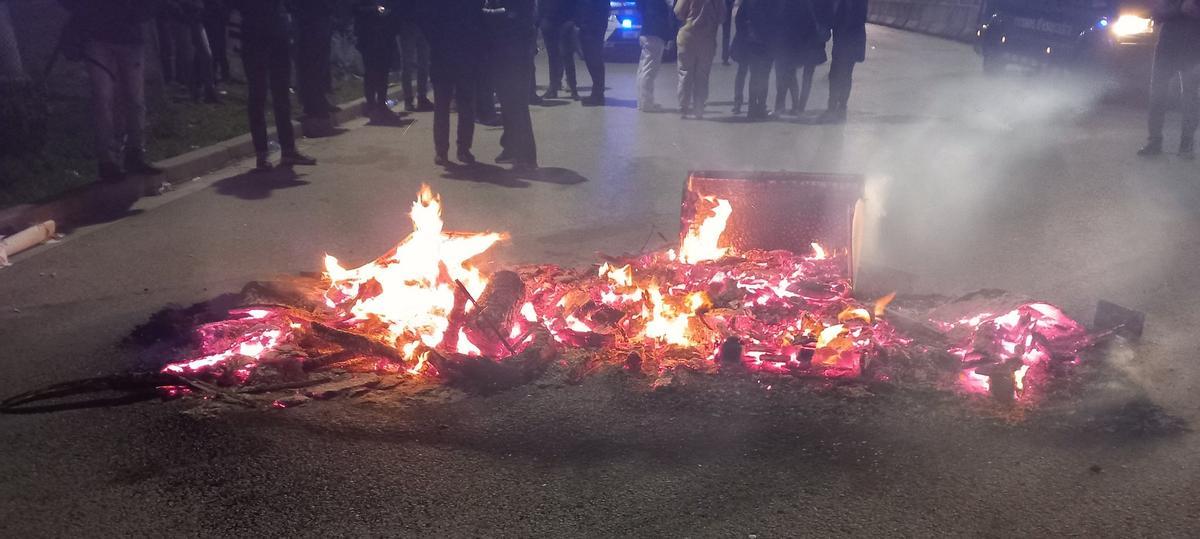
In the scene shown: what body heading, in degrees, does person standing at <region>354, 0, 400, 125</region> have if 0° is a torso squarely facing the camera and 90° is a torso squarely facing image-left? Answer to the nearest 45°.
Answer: approximately 315°

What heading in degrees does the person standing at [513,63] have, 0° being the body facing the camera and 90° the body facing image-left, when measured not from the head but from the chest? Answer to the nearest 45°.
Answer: approximately 45°

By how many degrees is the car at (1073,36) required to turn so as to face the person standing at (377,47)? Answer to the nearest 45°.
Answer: approximately 90° to its right

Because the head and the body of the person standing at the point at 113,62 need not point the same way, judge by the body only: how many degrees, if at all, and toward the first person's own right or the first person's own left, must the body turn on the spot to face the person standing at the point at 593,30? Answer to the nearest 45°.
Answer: approximately 90° to the first person's own left

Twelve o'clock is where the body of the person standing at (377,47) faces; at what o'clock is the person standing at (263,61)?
the person standing at (263,61) is roughly at 2 o'clock from the person standing at (377,47).
